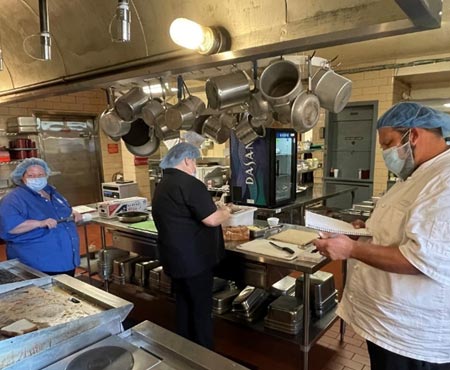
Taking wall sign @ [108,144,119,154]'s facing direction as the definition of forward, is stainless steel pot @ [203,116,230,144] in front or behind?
in front

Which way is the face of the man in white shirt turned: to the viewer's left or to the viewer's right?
to the viewer's left

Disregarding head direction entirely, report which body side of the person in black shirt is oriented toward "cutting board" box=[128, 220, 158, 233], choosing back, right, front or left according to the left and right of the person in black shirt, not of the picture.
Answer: left

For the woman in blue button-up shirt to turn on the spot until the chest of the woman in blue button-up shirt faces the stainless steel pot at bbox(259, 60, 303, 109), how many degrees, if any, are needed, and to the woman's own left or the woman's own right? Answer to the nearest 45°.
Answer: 0° — they already face it

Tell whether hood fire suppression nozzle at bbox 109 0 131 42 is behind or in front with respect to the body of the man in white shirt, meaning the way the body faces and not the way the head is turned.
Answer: in front

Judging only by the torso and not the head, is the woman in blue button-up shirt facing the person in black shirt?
yes

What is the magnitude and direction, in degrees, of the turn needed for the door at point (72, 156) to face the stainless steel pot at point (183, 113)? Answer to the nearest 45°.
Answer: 0° — it already faces it

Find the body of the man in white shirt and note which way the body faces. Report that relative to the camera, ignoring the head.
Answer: to the viewer's left

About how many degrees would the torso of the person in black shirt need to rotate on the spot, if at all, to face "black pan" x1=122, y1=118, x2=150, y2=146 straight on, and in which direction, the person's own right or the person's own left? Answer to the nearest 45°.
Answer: approximately 90° to the person's own left

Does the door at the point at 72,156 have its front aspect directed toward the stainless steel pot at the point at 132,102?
yes
